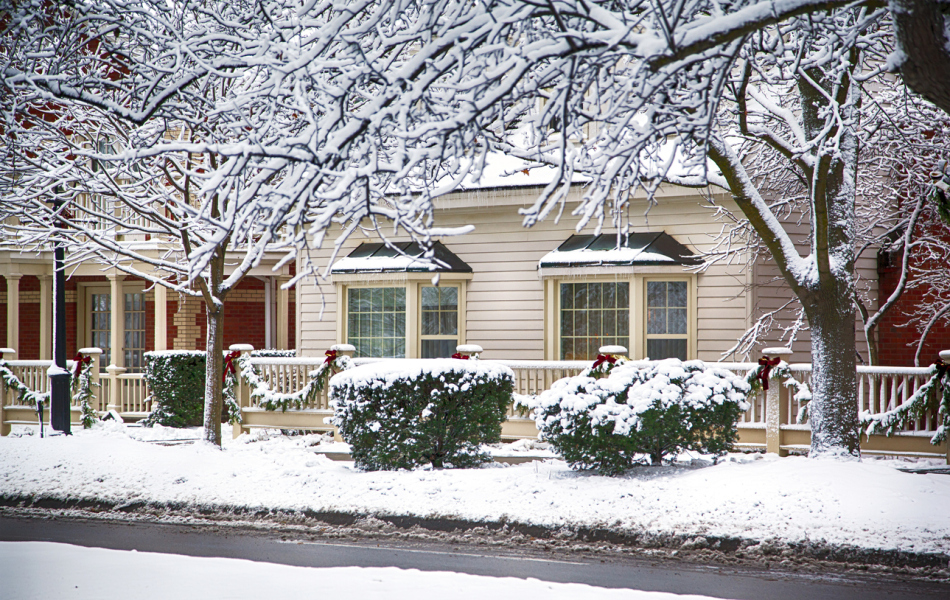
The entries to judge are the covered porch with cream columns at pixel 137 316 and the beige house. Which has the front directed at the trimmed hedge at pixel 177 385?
the covered porch with cream columns

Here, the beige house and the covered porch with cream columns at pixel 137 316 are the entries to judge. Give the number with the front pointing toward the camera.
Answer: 2

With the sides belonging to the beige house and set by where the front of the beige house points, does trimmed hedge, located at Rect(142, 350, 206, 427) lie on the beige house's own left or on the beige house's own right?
on the beige house's own right
